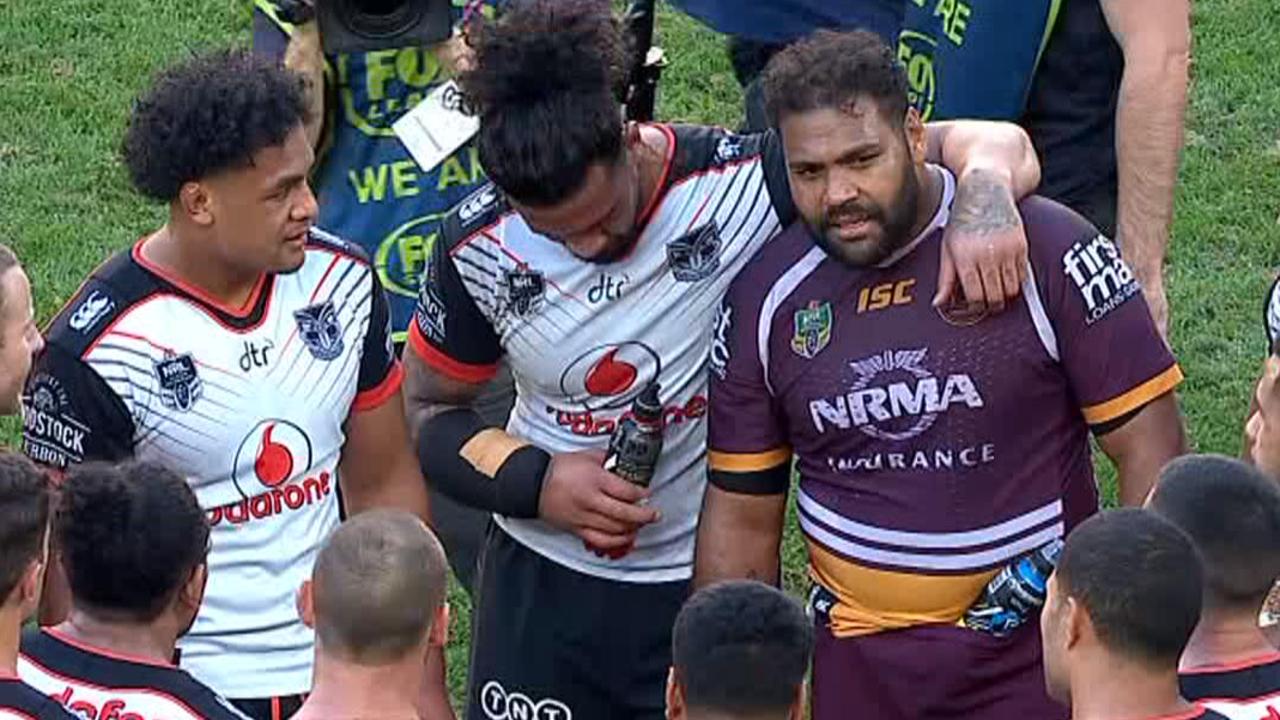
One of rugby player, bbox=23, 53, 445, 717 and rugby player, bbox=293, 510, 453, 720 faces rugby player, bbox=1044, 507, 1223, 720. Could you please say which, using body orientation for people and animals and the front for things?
rugby player, bbox=23, 53, 445, 717

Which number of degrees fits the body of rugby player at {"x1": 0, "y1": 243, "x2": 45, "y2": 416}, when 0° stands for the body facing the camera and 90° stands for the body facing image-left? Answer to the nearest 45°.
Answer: approximately 270°

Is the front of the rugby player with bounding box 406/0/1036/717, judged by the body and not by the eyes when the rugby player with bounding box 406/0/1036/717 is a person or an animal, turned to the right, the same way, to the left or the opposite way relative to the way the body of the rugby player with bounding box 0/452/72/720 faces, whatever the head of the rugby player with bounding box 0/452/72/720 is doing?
the opposite way

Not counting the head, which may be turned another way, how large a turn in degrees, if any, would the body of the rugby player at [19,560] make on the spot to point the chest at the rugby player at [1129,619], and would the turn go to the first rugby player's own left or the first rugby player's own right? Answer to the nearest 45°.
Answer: approximately 90° to the first rugby player's own right

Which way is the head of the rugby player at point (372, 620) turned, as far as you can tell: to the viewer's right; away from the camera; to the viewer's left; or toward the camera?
away from the camera

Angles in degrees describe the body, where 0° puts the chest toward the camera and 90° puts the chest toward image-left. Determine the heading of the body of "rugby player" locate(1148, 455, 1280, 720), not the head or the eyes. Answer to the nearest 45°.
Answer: approximately 180°

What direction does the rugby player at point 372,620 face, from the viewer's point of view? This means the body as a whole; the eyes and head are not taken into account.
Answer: away from the camera

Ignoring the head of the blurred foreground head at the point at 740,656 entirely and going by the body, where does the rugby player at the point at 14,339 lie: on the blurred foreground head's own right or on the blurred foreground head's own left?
on the blurred foreground head's own left

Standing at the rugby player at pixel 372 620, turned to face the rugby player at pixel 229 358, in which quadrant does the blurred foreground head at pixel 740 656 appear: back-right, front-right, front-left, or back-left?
back-right

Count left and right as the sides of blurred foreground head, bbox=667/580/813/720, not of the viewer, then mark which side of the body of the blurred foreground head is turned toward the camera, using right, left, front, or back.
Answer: back

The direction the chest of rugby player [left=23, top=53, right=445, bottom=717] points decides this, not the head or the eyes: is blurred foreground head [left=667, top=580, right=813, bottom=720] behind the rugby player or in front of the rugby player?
in front

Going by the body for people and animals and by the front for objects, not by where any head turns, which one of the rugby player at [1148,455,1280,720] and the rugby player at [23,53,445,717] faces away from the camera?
the rugby player at [1148,455,1280,720]

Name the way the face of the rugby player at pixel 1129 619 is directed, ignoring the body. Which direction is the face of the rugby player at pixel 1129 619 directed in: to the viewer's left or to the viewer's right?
to the viewer's left

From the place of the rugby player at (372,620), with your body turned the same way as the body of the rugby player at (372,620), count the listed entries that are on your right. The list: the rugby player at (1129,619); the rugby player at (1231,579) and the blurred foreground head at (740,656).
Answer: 3
